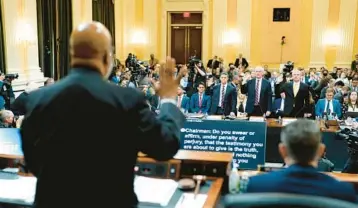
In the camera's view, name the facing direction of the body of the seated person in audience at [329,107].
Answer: toward the camera

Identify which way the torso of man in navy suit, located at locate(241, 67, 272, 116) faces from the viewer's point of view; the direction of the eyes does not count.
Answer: toward the camera

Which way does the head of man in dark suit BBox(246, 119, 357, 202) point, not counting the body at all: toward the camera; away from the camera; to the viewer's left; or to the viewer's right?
away from the camera

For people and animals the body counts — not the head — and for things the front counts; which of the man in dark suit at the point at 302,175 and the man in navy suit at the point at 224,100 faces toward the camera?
the man in navy suit

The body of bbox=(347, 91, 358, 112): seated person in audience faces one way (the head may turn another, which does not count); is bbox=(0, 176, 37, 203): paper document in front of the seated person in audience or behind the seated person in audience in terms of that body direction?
in front

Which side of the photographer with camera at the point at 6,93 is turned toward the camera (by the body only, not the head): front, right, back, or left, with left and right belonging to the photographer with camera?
right

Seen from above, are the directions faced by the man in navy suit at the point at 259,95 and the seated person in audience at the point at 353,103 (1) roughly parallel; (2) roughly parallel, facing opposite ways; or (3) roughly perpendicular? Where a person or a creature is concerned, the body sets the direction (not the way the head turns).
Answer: roughly parallel

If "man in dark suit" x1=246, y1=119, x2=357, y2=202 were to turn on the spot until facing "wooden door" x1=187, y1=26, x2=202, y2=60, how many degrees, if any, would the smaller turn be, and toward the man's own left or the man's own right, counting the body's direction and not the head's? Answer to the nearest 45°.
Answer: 0° — they already face it

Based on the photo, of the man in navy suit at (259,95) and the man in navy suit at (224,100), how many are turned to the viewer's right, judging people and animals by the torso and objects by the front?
0

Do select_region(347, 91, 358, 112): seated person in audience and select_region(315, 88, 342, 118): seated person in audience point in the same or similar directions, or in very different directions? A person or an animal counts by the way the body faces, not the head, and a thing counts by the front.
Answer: same or similar directions

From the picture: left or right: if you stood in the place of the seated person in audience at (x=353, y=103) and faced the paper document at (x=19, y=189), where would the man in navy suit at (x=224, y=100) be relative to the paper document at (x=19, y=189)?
right

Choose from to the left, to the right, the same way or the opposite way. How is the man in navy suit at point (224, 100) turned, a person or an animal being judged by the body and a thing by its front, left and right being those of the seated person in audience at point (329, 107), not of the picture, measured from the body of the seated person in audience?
the same way

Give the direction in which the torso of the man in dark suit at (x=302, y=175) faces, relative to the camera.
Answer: away from the camera

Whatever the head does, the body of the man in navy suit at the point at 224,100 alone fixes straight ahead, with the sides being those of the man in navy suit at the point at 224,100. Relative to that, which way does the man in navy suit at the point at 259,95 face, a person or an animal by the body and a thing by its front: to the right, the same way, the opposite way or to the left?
the same way

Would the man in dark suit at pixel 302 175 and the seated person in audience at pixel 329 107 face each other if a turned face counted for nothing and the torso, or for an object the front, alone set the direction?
yes

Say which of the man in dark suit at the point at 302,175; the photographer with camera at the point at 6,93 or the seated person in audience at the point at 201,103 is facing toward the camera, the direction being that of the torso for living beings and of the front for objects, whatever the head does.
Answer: the seated person in audience

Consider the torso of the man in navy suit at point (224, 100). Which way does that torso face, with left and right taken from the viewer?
facing the viewer

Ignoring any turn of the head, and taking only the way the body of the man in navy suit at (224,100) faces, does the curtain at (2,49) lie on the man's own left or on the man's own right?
on the man's own right
